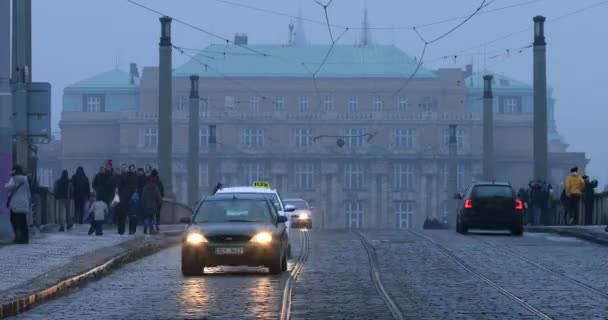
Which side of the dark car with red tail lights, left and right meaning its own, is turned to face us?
back

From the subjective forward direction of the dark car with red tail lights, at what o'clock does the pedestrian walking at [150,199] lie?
The pedestrian walking is roughly at 8 o'clock from the dark car with red tail lights.

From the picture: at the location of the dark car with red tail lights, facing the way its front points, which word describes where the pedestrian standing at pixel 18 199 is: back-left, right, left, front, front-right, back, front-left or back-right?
back-left

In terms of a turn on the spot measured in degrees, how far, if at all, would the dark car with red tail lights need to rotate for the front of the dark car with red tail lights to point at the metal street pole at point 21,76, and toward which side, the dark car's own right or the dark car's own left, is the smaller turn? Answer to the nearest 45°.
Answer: approximately 135° to the dark car's own left

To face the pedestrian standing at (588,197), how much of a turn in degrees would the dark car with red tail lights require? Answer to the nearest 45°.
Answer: approximately 45° to its right

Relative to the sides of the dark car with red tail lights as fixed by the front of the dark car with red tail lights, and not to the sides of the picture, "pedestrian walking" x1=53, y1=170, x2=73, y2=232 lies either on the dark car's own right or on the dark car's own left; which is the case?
on the dark car's own left

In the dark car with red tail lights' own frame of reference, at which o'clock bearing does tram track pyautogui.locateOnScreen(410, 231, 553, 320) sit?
The tram track is roughly at 6 o'clock from the dark car with red tail lights.
